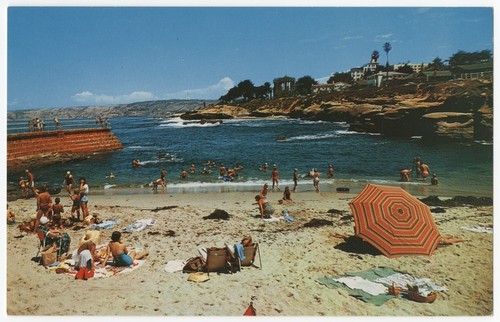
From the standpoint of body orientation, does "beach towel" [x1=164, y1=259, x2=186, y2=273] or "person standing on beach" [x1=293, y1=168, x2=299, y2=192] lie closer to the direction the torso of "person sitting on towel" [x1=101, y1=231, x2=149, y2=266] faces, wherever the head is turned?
the person standing on beach

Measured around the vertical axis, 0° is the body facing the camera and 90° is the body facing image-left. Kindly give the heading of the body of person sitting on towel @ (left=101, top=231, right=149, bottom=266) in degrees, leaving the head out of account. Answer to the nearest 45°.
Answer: approximately 225°

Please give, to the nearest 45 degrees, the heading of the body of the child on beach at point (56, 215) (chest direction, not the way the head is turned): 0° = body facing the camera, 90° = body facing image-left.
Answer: approximately 180°

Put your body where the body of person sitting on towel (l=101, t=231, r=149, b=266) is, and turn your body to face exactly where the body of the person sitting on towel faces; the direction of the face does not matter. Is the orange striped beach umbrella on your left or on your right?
on your right

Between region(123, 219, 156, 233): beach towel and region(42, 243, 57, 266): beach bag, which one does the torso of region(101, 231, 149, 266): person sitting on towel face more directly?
the beach towel

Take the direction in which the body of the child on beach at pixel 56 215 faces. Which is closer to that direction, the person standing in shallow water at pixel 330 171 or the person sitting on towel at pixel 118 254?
the person standing in shallow water

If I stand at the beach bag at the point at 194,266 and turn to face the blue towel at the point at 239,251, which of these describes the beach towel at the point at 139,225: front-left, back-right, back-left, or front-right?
back-left

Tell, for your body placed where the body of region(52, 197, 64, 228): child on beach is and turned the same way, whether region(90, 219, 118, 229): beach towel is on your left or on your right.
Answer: on your right

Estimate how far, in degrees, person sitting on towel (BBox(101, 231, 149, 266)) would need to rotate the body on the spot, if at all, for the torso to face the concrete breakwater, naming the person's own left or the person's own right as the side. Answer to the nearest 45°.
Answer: approximately 45° to the person's own left
